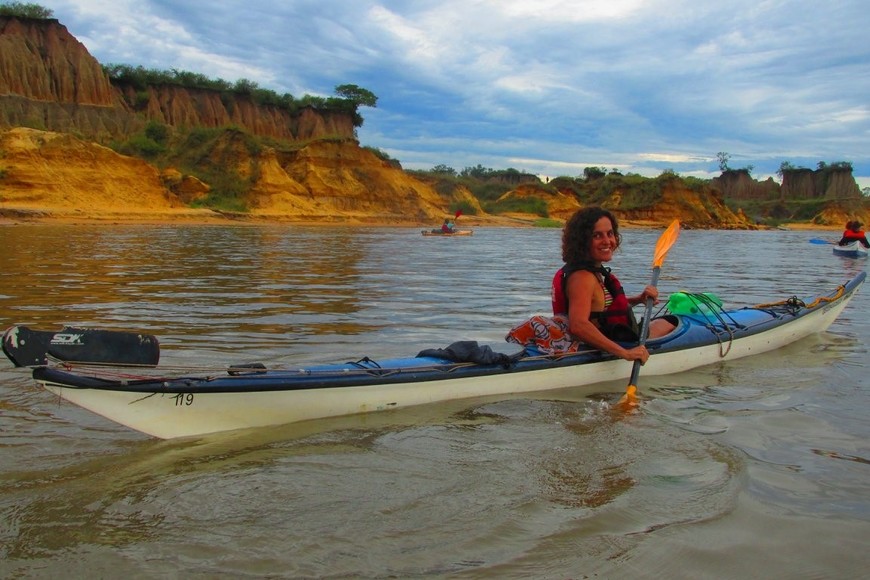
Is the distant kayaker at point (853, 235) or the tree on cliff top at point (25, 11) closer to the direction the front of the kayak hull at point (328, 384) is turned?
the distant kayaker

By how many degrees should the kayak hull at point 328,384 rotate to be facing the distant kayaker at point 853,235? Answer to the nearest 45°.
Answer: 0° — it already faces them

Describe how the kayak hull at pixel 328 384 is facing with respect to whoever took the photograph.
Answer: facing away from the viewer and to the right of the viewer
